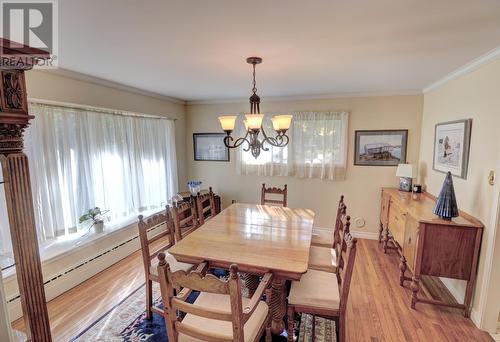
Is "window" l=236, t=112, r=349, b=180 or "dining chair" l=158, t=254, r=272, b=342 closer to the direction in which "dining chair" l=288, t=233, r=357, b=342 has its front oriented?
the dining chair

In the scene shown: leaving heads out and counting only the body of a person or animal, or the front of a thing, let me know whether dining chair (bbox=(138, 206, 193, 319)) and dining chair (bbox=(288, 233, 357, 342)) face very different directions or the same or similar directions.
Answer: very different directions

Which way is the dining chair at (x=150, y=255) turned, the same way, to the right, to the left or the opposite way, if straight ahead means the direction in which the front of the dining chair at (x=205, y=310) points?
to the right

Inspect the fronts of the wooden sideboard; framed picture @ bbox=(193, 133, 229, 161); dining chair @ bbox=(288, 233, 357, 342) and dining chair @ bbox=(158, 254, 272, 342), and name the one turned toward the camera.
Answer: the framed picture

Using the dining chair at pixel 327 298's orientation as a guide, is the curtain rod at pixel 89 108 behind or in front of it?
in front

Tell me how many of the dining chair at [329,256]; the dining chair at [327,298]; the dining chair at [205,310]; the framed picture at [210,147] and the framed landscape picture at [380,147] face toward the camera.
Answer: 2

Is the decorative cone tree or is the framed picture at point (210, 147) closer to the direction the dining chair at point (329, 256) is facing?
the framed picture

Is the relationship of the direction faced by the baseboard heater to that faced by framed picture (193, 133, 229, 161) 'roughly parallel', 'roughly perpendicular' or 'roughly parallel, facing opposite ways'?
roughly perpendicular

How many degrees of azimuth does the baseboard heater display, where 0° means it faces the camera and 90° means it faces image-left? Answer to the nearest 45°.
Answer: approximately 315°

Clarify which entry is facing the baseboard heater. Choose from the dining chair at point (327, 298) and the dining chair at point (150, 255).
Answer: the dining chair at point (327, 298)

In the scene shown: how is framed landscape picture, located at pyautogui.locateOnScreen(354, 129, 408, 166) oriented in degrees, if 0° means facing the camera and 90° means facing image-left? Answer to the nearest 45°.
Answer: approximately 0°

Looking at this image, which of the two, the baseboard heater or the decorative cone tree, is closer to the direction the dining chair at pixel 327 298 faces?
the baseboard heater

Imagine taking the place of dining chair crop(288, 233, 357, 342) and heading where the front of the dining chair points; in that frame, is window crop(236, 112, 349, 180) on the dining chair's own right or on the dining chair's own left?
on the dining chair's own right

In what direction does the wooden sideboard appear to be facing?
to the viewer's left

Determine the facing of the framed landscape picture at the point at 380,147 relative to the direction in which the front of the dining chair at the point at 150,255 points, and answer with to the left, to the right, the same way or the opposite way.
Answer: to the right
